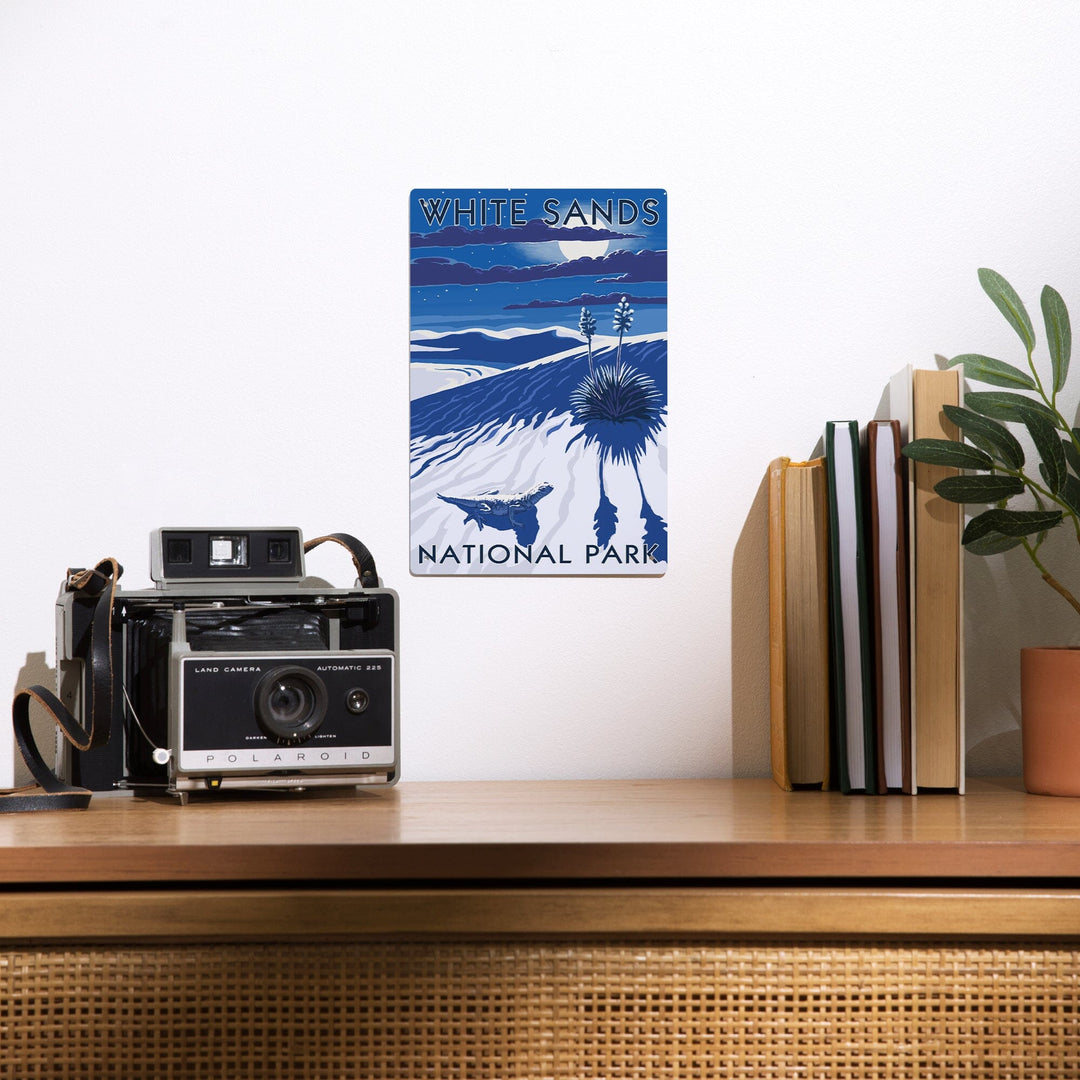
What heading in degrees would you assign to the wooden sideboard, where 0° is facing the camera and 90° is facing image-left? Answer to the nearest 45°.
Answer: approximately 0°
